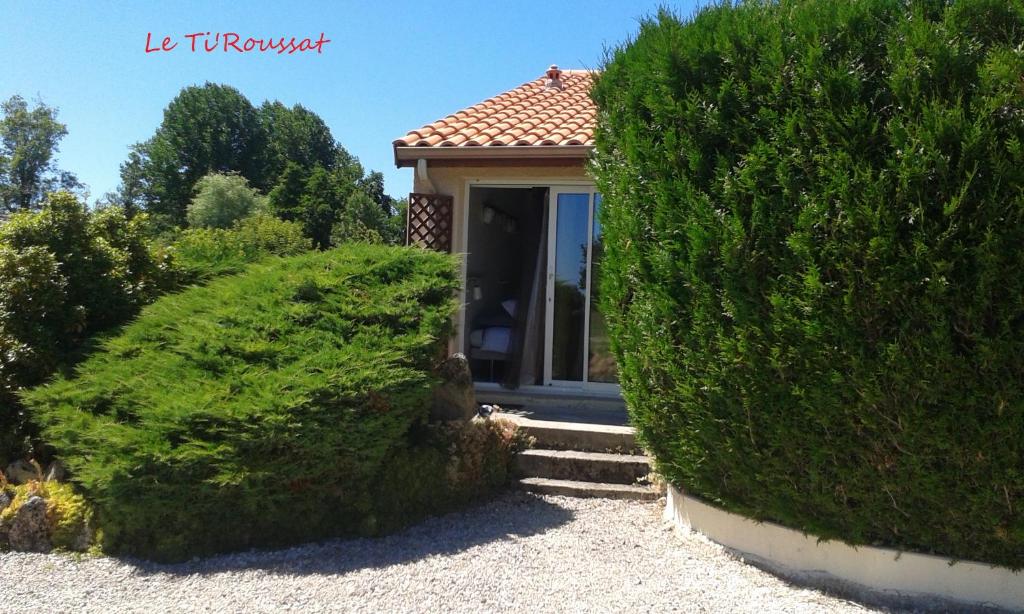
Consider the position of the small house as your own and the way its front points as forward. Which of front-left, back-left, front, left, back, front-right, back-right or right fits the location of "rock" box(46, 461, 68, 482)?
front-right

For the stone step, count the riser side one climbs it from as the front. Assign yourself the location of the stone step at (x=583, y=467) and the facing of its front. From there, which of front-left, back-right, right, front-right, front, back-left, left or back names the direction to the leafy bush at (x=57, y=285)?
right

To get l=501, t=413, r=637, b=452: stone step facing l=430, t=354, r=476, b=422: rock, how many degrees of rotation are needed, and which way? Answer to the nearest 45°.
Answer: approximately 45° to its right

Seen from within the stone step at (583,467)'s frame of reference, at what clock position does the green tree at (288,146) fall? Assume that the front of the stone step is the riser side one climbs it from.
The green tree is roughly at 5 o'clock from the stone step.

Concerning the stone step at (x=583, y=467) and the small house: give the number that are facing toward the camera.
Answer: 2

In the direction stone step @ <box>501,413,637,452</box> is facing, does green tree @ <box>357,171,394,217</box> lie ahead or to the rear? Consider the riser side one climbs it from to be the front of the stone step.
to the rear

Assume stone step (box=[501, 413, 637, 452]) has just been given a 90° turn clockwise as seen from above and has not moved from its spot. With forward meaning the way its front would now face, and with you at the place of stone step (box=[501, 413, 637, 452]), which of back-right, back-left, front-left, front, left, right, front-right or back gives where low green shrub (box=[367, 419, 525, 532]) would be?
front-left

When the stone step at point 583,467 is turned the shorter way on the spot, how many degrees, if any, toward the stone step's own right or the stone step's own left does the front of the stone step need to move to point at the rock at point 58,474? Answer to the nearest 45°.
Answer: approximately 90° to the stone step's own right

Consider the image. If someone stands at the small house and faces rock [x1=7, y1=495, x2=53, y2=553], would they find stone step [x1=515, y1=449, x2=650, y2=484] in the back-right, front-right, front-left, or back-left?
front-left

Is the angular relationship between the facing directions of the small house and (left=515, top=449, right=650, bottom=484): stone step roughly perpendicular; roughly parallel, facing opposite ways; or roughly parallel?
roughly parallel

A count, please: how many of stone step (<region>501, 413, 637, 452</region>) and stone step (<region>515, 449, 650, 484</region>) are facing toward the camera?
2

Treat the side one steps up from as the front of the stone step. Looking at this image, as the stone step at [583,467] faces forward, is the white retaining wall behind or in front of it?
in front

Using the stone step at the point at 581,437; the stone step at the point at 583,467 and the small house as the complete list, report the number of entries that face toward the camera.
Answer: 3

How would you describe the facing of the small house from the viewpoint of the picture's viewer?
facing the viewer

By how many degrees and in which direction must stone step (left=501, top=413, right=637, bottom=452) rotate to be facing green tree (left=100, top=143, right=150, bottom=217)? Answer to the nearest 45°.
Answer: approximately 135° to its right

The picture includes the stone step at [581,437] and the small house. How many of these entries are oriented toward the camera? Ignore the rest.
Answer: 2

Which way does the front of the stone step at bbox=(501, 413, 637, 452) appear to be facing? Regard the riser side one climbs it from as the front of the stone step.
toward the camera
